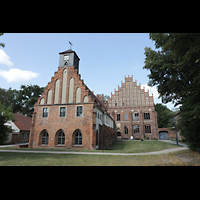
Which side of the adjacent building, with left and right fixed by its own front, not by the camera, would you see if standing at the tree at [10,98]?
right

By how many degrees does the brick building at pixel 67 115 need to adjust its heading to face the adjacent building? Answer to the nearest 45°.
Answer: approximately 135° to its left

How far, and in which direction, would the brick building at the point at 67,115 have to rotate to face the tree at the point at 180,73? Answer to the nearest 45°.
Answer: approximately 45° to its left

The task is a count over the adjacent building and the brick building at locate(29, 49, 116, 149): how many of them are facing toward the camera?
2

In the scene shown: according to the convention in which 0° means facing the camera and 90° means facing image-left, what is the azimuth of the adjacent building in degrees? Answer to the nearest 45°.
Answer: approximately 0°

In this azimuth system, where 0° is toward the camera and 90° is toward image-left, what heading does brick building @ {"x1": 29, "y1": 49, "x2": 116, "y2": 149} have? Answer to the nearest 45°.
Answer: approximately 0°

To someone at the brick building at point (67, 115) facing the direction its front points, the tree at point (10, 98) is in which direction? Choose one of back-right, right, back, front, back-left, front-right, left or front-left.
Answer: back-right
